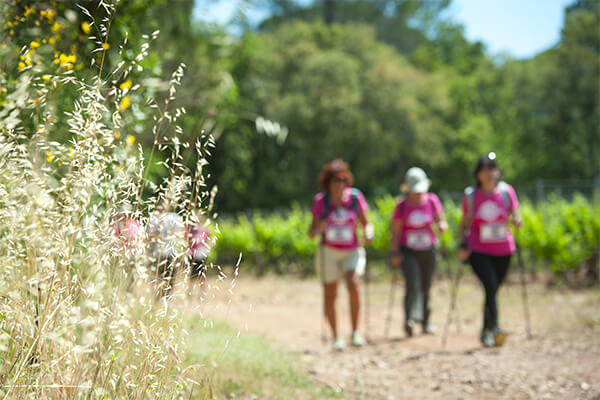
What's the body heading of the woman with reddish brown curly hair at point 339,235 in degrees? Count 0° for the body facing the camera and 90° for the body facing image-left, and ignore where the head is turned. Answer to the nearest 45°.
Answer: approximately 0°

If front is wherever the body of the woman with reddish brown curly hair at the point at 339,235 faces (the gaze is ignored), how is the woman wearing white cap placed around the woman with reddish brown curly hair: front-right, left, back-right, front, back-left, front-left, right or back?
back-left

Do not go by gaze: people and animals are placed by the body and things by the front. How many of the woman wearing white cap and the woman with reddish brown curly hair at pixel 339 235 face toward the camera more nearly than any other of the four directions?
2

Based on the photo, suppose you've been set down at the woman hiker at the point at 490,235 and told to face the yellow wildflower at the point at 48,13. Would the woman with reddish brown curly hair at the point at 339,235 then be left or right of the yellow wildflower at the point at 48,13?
right

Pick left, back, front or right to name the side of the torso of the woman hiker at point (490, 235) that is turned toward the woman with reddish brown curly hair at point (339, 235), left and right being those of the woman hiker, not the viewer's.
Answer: right

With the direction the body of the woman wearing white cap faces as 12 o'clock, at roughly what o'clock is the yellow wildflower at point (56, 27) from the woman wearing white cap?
The yellow wildflower is roughly at 1 o'clock from the woman wearing white cap.

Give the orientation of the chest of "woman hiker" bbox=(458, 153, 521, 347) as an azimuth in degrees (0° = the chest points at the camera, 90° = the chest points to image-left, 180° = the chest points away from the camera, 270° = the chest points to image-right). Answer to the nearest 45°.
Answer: approximately 0°

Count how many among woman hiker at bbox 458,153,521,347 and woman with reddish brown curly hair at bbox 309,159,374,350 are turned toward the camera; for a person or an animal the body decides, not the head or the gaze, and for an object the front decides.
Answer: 2

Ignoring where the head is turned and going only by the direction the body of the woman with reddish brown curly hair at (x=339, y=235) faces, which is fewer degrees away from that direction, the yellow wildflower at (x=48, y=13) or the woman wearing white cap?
the yellow wildflower

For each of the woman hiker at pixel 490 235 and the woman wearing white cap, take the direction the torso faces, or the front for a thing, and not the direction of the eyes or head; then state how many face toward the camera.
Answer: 2
